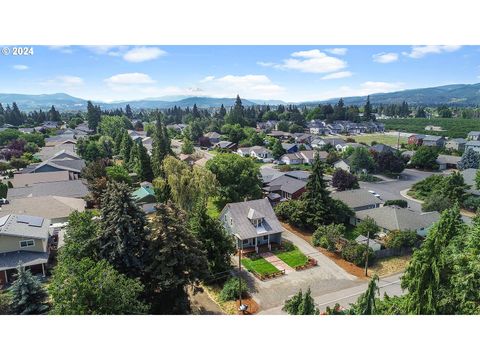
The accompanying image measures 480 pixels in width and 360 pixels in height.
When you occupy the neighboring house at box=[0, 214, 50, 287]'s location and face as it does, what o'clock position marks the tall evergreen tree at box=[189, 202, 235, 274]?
The tall evergreen tree is roughly at 10 o'clock from the neighboring house.

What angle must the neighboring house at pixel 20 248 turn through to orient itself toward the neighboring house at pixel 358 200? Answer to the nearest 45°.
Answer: approximately 90° to its left

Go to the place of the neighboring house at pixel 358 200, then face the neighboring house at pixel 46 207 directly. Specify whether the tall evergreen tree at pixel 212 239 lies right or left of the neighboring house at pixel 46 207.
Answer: left

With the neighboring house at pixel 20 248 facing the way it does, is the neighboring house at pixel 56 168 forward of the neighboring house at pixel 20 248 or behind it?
behind

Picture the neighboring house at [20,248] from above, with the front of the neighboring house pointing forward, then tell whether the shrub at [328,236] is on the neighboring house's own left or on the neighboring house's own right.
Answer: on the neighboring house's own left

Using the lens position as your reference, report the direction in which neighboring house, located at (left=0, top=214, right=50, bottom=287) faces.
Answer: facing the viewer

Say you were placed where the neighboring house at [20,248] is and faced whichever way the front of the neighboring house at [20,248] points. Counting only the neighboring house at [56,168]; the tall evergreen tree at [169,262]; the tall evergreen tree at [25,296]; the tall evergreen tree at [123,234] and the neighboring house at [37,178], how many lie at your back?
2

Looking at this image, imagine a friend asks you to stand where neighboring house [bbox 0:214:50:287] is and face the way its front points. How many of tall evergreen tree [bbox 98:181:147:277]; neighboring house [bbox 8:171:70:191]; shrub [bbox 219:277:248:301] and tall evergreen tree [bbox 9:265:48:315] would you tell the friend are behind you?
1

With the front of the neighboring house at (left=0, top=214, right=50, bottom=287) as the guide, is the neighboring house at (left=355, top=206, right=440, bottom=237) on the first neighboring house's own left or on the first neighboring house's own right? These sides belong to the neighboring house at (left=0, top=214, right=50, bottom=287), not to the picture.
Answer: on the first neighboring house's own left

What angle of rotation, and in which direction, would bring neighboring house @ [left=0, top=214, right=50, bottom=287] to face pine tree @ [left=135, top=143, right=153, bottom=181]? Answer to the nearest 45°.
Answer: approximately 135° to its left

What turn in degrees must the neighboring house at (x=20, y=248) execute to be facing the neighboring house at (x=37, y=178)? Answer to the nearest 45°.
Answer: approximately 180°

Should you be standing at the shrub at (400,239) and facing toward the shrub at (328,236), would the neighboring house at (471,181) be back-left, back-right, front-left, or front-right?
back-right

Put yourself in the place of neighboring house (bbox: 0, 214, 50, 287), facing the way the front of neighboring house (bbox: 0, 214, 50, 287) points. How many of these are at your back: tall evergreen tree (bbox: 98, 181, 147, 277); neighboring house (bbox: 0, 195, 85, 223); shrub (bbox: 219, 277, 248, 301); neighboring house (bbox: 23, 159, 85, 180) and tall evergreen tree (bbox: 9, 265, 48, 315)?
2

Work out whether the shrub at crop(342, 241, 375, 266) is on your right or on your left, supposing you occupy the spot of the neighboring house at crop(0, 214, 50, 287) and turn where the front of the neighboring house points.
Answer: on your left
